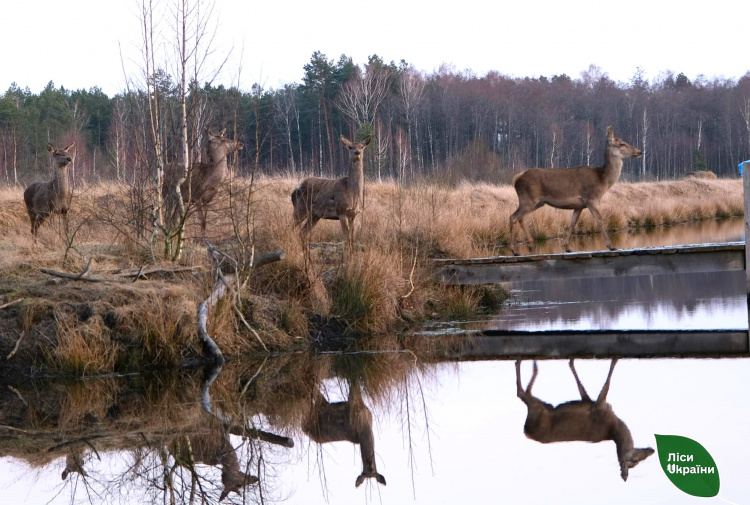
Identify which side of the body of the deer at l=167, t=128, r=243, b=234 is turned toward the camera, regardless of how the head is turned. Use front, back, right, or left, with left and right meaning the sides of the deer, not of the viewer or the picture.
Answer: right

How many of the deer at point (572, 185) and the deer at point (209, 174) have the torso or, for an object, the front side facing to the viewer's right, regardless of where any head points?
2

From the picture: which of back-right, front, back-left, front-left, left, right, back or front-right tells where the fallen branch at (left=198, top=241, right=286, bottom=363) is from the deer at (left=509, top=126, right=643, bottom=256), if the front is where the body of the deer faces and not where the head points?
back-right

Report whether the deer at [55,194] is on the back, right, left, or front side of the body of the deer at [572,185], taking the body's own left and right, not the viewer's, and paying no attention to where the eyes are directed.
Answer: back

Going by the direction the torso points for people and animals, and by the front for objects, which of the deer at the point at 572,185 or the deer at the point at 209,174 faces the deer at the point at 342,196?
the deer at the point at 209,174

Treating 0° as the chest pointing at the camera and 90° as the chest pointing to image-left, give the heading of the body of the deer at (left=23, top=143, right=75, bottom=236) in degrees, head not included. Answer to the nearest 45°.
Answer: approximately 315°

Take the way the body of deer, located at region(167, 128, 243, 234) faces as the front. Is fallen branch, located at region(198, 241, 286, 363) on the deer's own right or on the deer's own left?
on the deer's own right

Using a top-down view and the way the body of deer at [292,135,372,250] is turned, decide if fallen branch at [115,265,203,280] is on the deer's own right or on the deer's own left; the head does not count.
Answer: on the deer's own right

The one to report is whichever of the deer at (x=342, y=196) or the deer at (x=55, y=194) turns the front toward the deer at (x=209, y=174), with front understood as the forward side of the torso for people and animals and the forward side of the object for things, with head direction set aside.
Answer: the deer at (x=55, y=194)

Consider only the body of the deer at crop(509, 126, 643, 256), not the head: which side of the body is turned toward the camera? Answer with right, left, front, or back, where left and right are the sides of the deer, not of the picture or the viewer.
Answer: right

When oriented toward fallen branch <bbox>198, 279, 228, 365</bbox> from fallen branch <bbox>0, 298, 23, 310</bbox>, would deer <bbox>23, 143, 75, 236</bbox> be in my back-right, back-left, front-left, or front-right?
back-left

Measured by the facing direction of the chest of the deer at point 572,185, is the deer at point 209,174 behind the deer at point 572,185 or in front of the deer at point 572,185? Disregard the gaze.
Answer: behind
